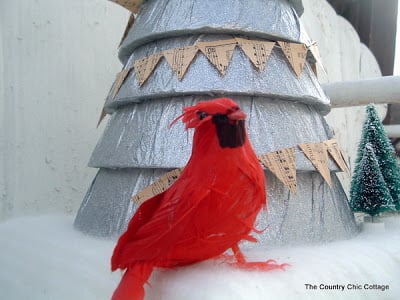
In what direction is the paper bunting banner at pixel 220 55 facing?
toward the camera

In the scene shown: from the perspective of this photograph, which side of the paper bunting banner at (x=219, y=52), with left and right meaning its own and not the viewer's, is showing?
front

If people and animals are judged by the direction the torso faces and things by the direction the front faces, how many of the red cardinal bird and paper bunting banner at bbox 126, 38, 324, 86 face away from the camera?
0
